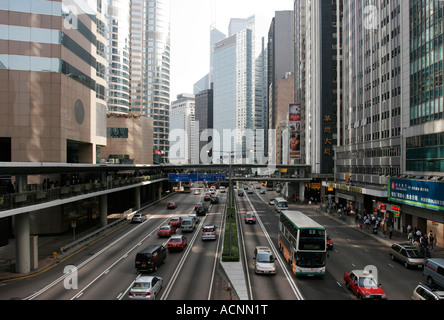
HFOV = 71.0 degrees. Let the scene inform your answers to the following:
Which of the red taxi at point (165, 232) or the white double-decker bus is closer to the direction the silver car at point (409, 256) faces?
the white double-decker bus

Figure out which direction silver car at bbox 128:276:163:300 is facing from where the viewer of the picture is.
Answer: facing away from the viewer and to the right of the viewer

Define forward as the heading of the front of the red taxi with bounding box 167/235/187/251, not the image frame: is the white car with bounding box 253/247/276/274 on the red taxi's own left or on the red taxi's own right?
on the red taxi's own right

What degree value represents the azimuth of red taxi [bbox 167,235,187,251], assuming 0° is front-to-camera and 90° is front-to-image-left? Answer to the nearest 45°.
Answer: approximately 225°

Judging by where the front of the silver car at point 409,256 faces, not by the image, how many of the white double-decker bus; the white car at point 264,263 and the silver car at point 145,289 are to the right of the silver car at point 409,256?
3

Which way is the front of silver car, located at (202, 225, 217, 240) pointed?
away from the camera

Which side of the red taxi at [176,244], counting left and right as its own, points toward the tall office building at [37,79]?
left

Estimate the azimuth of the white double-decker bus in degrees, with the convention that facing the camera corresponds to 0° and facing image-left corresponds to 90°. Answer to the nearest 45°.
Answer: approximately 0°

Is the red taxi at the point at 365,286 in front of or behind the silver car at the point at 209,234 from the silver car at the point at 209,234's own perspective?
behind

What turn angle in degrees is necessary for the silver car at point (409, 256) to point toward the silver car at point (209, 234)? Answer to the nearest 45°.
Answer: approximately 135° to its right

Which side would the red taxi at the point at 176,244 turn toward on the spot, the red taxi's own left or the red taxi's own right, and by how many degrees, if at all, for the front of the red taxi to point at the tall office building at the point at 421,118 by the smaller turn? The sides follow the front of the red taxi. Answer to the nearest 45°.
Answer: approximately 45° to the red taxi's own right

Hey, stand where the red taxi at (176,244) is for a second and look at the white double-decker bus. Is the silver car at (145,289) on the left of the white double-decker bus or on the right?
right

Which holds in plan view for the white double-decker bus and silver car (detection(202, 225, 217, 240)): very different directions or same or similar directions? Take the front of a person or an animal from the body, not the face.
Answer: very different directions

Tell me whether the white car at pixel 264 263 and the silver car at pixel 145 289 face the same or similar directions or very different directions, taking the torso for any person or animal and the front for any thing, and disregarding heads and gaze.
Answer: very different directions

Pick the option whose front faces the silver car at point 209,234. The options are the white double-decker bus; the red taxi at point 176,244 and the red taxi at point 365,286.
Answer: the red taxi at point 176,244
